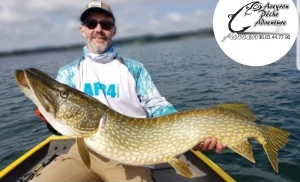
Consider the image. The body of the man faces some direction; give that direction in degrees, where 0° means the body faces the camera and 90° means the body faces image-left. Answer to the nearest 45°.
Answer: approximately 0°
